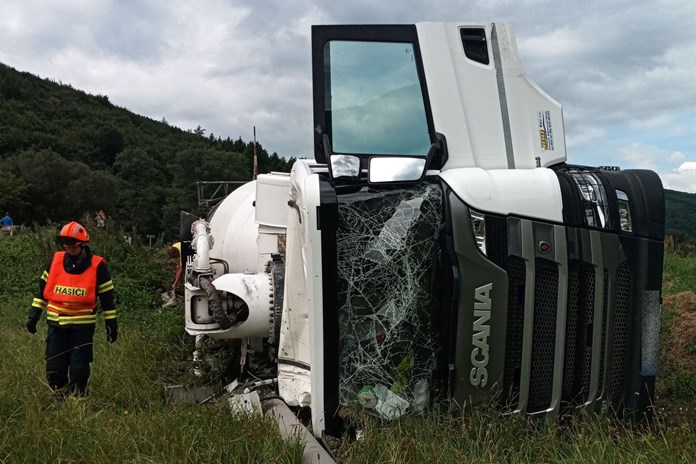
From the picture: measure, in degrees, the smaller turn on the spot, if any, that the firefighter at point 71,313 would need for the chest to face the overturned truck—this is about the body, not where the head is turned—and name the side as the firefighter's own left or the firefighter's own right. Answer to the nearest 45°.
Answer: approximately 45° to the firefighter's own left

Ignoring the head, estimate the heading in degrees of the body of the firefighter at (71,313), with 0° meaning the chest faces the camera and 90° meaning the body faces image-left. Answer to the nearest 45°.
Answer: approximately 0°
